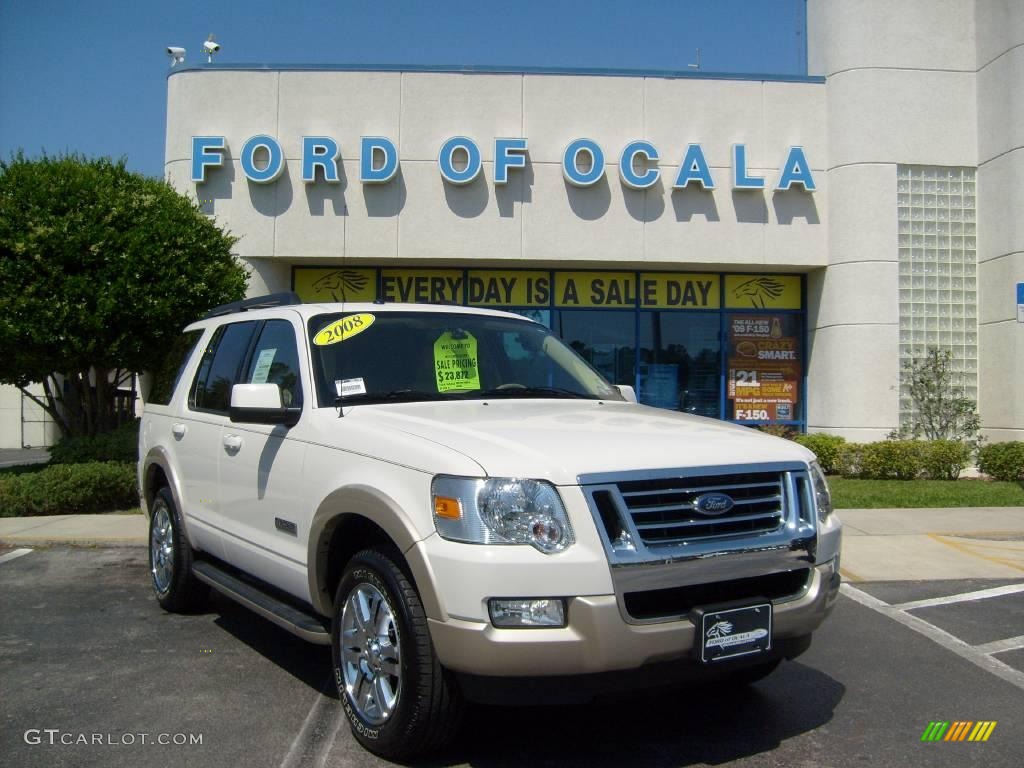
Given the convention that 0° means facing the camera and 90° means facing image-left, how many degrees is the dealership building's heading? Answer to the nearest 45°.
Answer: approximately 0°

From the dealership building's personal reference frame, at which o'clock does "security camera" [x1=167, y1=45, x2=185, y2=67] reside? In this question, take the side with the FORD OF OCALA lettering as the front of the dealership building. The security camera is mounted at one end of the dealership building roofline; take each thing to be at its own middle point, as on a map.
The security camera is roughly at 3 o'clock from the dealership building.

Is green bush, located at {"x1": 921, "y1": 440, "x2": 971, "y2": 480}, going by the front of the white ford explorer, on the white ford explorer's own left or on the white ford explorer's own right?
on the white ford explorer's own left

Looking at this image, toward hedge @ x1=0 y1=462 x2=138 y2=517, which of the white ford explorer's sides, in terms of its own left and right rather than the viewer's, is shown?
back

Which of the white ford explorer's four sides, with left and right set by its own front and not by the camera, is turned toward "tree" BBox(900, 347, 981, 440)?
left

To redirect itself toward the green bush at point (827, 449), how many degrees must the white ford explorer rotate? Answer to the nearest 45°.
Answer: approximately 90° to its left

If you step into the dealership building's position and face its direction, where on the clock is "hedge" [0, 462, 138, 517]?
The hedge is roughly at 2 o'clock from the dealership building.

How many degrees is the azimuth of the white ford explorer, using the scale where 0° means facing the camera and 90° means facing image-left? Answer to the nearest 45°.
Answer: approximately 315°

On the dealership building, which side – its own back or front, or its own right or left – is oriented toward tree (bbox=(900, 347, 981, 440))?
left
